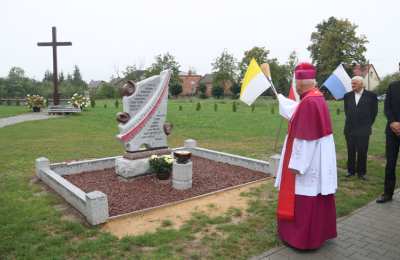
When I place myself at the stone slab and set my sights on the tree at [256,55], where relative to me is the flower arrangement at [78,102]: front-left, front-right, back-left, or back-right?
front-left

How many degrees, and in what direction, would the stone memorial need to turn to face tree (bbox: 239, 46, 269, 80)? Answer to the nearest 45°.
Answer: approximately 135° to its left

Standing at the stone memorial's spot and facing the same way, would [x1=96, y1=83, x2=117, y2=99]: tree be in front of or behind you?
behind

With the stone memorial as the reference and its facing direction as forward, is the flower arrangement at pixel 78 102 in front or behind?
behind

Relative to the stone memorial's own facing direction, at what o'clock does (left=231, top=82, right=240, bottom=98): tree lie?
The tree is roughly at 8 o'clock from the stone memorial.

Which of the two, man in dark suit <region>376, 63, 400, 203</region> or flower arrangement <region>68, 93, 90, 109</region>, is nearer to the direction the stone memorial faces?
the man in dark suit

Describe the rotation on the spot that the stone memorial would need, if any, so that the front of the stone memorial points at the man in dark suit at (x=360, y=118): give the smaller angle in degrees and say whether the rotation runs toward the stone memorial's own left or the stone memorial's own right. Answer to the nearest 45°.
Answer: approximately 45° to the stone memorial's own left

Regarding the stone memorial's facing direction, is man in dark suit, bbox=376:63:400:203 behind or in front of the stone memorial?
in front

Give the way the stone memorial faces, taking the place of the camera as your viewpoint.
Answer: facing the viewer and to the right of the viewer

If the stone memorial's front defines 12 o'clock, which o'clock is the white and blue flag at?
The white and blue flag is roughly at 10 o'clock from the stone memorial.

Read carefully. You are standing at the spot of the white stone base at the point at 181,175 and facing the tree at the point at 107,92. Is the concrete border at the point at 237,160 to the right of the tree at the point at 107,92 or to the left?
right
